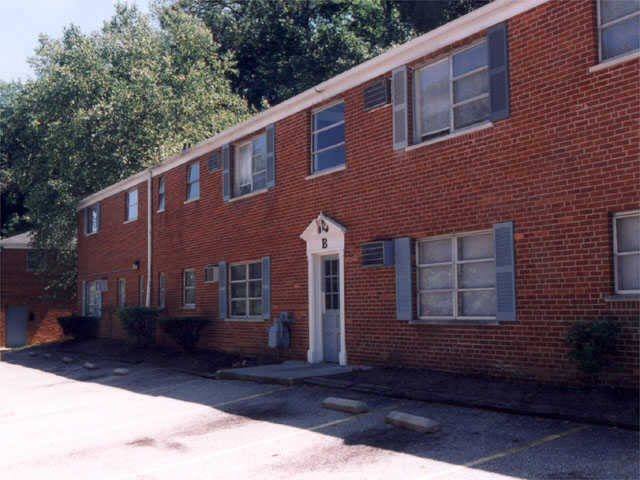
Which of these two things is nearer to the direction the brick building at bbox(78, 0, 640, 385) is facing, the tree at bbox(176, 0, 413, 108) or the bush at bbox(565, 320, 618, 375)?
the bush

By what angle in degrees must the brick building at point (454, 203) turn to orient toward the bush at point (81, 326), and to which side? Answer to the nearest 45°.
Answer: approximately 90° to its right

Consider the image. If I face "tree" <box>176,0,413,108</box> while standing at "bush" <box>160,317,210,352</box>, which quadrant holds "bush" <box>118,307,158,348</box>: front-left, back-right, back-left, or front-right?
front-left

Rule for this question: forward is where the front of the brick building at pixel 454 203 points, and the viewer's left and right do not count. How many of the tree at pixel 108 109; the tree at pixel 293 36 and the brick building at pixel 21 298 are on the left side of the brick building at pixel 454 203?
0

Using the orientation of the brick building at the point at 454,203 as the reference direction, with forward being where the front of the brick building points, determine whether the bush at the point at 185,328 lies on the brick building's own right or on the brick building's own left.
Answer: on the brick building's own right

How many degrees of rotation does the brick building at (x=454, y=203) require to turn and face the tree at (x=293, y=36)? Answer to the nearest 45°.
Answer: approximately 135° to its right

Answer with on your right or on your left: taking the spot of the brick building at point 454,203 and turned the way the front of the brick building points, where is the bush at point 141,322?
on your right

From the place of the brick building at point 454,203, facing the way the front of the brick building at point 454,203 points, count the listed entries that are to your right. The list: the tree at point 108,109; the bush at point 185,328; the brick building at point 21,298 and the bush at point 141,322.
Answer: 4

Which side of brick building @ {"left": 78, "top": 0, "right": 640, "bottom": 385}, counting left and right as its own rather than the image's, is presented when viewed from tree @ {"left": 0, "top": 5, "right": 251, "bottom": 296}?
right

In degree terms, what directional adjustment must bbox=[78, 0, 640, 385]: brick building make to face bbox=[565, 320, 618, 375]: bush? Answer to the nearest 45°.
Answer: approximately 90° to its left

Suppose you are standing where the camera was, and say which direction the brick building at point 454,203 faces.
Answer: facing the viewer and to the left of the viewer
